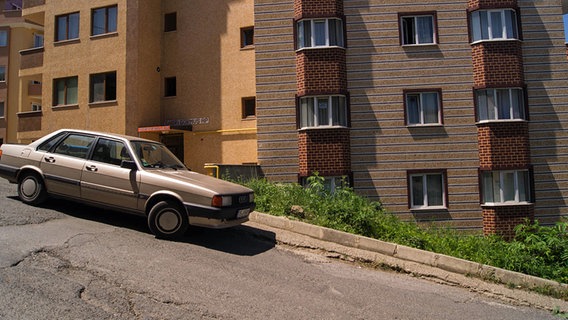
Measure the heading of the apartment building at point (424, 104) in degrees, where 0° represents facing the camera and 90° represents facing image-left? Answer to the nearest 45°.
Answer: approximately 0°

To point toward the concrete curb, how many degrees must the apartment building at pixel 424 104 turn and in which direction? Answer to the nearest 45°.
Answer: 0° — it already faces it

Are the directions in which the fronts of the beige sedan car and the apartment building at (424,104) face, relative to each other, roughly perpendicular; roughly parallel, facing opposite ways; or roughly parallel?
roughly perpendicular

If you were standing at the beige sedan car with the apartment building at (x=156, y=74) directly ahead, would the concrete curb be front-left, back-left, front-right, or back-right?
back-right

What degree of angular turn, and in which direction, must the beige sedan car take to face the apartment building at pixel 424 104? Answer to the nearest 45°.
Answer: approximately 90° to its left

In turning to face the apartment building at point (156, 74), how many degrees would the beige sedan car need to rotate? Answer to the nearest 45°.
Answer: approximately 135° to its left

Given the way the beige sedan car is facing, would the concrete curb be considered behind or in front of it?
in front

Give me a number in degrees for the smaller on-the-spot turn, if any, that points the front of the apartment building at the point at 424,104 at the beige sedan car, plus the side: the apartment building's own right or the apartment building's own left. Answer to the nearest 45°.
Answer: approximately 45° to the apartment building's own right

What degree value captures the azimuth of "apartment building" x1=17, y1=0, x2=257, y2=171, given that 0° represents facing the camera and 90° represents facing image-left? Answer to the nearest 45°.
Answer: approximately 0°
